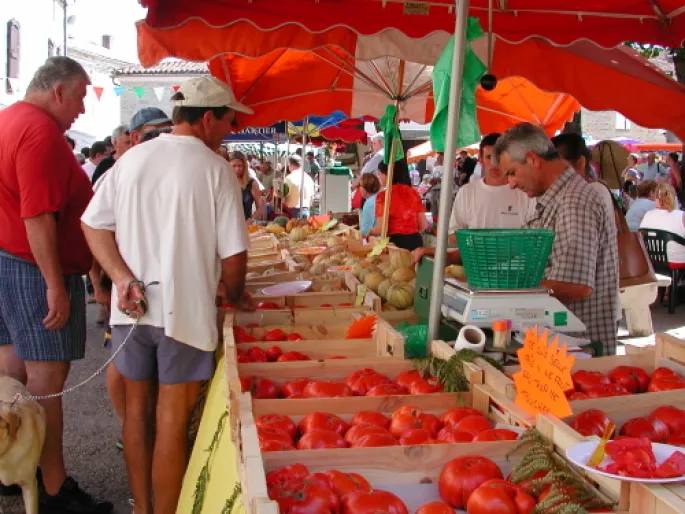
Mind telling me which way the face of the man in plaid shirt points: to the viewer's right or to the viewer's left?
to the viewer's left

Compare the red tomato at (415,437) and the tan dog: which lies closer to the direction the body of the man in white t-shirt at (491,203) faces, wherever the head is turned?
the red tomato

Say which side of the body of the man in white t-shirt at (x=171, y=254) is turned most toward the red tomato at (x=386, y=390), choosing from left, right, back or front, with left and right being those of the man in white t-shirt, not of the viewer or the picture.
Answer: right

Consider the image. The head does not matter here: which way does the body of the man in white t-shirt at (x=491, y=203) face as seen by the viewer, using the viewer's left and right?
facing the viewer

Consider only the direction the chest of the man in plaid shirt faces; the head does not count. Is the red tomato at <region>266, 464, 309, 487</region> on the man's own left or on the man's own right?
on the man's own left

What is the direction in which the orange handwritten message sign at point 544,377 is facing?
toward the camera

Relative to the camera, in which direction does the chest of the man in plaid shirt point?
to the viewer's left

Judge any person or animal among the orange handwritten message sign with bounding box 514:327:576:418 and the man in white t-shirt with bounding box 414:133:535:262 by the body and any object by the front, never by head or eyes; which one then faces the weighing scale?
the man in white t-shirt

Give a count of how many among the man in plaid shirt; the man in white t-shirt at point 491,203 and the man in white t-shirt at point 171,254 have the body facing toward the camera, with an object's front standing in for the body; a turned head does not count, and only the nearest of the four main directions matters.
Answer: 1

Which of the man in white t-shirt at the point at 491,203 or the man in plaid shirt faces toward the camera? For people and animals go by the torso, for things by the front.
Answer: the man in white t-shirt

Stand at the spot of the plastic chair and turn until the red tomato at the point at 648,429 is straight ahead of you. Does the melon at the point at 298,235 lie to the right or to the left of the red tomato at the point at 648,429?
right

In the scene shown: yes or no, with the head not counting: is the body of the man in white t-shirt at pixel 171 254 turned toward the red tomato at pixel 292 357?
no

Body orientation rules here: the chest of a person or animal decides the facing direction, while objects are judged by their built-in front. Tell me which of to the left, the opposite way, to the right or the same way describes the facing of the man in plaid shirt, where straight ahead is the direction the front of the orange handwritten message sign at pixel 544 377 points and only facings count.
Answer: to the right

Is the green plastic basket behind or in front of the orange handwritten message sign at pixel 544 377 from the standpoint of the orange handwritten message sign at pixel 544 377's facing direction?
behind

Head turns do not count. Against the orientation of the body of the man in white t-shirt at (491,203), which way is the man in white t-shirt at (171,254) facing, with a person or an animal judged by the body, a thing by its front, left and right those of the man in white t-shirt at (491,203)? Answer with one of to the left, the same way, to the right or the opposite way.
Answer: the opposite way

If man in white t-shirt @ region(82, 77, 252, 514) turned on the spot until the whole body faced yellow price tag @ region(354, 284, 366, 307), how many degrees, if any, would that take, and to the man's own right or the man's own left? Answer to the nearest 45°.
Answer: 0° — they already face it

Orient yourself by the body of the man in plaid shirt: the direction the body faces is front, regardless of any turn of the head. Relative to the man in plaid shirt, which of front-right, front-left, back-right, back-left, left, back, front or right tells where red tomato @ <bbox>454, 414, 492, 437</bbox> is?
left

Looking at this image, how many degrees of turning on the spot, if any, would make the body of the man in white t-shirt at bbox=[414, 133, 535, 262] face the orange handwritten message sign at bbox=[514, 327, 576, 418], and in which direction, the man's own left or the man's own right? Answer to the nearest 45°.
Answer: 0° — they already face it

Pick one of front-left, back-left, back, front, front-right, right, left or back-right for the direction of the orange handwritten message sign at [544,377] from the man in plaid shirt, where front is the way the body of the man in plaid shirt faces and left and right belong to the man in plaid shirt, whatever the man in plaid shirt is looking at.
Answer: left

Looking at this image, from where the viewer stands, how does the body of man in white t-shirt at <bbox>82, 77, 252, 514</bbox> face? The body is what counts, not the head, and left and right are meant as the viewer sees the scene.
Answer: facing away from the viewer and to the right of the viewer

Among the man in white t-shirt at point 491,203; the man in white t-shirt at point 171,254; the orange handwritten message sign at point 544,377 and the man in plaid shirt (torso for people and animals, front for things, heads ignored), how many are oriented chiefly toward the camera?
2

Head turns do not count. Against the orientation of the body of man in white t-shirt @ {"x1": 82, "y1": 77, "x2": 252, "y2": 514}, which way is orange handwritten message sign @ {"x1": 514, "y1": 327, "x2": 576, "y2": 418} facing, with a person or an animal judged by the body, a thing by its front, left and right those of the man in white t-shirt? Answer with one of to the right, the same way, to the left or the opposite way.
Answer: the opposite way
